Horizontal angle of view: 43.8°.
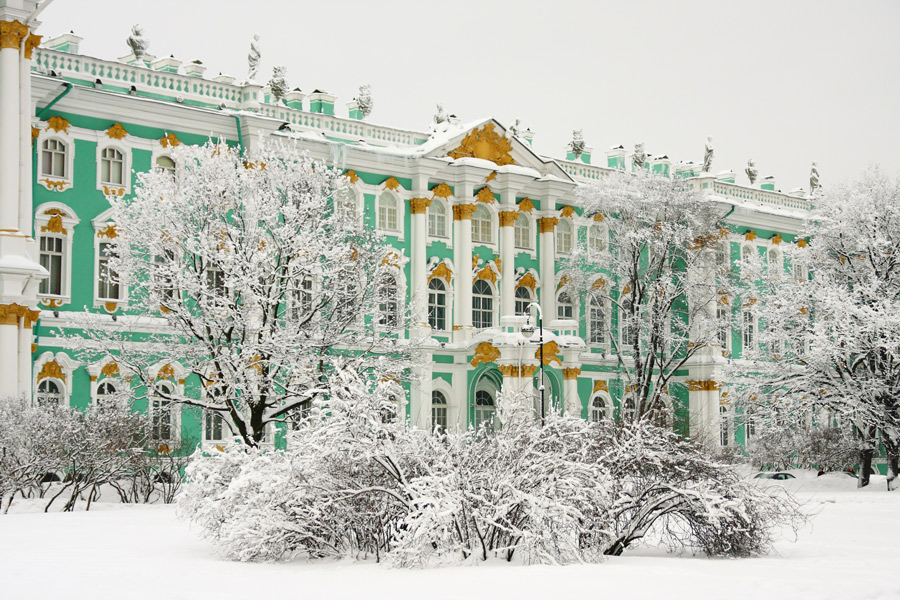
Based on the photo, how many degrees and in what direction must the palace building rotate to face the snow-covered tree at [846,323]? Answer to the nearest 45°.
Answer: approximately 45° to its left

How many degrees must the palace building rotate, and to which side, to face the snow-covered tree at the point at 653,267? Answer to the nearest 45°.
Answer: approximately 45° to its left

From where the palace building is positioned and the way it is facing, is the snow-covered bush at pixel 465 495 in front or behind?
in front

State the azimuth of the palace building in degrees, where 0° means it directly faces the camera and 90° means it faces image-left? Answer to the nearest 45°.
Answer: approximately 315°
